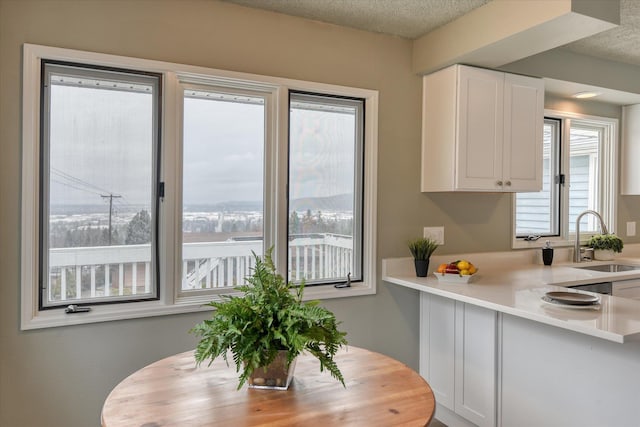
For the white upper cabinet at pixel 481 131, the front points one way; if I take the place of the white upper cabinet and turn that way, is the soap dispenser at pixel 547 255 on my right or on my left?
on my left

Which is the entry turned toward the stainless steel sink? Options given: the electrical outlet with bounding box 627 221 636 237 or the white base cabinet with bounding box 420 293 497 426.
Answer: the electrical outlet

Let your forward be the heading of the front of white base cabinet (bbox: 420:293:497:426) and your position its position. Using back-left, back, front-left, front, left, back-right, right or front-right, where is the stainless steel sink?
back

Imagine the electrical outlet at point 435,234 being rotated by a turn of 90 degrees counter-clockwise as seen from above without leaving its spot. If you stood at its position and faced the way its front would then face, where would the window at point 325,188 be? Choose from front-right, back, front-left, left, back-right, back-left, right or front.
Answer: back-right

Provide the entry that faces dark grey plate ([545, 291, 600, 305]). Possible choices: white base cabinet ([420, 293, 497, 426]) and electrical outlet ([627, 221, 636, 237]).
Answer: the electrical outlet

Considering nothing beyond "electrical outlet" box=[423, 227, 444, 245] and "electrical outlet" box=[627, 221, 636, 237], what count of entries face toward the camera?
2

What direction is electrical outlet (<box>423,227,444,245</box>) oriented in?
toward the camera

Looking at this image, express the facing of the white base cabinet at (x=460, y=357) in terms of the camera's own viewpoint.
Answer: facing the viewer and to the left of the viewer

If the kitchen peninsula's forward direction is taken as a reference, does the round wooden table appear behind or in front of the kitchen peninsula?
in front

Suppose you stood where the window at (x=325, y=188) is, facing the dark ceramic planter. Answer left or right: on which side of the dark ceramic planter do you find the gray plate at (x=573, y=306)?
right

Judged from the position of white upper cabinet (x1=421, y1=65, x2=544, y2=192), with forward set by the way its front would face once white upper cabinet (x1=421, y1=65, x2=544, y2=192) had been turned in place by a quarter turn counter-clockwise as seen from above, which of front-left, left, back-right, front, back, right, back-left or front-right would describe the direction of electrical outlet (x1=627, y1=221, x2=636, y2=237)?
front
